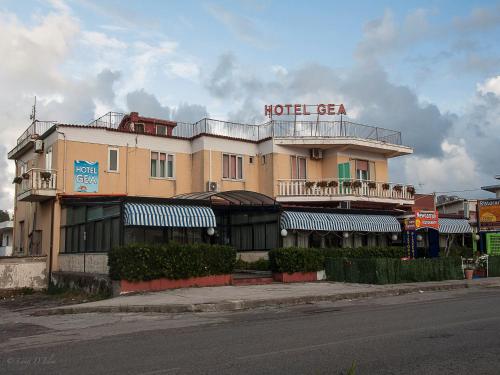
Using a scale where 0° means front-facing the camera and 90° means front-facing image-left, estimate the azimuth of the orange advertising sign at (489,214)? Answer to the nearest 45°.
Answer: approximately 0°

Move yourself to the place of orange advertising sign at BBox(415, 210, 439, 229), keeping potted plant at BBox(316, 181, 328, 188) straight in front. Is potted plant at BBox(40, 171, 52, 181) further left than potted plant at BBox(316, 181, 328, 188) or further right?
left

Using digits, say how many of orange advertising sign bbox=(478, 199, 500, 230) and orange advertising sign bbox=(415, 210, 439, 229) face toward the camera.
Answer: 2

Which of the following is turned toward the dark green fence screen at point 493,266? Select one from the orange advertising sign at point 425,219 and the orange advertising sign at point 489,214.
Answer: the orange advertising sign at point 489,214

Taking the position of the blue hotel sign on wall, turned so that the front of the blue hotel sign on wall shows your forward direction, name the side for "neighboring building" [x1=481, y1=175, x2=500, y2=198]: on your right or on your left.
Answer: on your left

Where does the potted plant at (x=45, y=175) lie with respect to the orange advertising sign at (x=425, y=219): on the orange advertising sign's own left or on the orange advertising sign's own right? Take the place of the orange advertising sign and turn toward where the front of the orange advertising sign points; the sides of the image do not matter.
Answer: on the orange advertising sign's own right

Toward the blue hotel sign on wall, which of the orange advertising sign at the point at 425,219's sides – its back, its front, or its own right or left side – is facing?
right

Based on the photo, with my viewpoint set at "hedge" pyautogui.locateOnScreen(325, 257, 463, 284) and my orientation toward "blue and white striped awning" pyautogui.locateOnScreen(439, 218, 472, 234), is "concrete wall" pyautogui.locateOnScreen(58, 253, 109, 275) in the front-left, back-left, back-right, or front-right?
back-left
